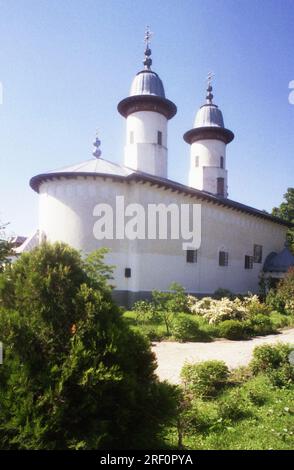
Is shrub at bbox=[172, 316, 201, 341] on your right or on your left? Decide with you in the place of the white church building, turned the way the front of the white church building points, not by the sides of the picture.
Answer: on your right

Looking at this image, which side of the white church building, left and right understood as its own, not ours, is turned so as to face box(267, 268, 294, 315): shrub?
front

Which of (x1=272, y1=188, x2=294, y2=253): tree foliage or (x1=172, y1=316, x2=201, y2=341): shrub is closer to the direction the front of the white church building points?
the tree foliage

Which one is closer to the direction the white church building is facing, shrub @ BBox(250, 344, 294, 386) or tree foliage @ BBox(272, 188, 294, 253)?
the tree foliage

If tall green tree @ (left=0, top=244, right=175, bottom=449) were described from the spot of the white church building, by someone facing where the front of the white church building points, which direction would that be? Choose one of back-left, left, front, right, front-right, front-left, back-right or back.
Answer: back-right

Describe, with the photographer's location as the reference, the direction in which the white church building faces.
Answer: facing away from the viewer and to the right of the viewer

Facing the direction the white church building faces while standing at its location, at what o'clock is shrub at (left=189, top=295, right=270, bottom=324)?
The shrub is roughly at 4 o'clock from the white church building.

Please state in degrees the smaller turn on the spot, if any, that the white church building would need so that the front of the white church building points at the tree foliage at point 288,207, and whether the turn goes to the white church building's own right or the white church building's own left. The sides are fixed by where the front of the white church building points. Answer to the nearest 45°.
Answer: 0° — it already faces it

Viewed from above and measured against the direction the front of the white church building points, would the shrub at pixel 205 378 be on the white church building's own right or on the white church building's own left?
on the white church building's own right

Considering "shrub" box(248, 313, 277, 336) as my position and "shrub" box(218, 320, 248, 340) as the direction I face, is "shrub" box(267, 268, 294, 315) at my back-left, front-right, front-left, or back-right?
back-right

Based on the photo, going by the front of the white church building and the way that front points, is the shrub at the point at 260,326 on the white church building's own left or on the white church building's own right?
on the white church building's own right

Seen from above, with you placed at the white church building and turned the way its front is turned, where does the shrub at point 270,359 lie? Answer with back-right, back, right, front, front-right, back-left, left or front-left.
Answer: back-right

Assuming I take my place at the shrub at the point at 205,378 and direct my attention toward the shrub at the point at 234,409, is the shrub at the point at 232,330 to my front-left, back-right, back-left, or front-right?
back-left
